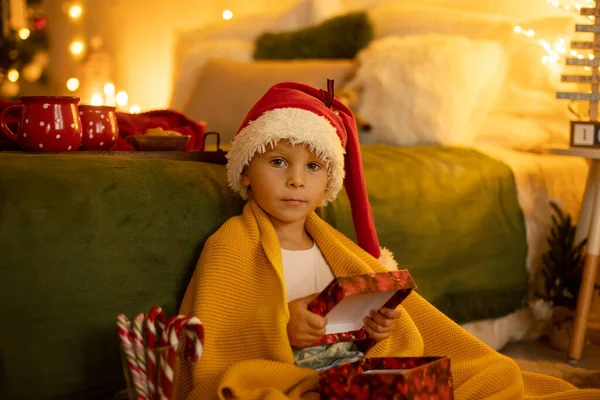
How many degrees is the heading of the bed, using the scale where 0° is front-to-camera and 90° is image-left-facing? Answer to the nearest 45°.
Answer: approximately 0°

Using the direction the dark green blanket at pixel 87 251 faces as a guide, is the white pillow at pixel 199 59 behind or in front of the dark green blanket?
behind

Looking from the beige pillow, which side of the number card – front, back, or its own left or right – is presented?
right

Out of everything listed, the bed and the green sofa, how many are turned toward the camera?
2

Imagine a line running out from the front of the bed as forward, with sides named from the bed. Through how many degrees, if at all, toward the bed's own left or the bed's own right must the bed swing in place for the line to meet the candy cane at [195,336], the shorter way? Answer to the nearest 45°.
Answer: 0° — it already faces it

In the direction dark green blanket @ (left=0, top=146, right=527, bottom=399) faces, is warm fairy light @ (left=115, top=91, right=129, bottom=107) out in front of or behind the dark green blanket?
behind

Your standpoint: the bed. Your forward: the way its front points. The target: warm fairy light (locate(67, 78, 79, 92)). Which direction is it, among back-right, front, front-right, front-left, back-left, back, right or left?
back-right
